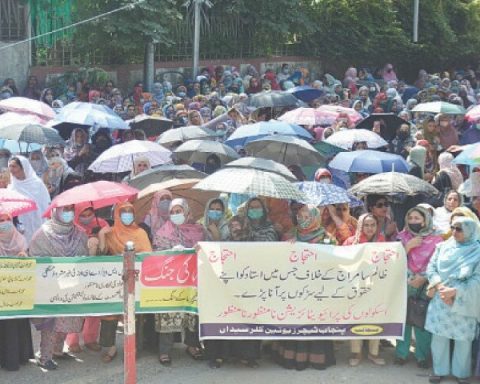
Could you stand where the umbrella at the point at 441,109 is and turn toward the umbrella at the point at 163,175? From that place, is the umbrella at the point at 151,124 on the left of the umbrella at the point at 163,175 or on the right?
right

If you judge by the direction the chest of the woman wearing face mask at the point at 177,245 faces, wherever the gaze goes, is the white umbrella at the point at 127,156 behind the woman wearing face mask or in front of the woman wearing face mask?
behind

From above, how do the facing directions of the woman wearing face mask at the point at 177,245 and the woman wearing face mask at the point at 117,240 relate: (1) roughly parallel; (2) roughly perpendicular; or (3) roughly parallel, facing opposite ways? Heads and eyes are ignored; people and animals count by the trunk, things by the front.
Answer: roughly parallel

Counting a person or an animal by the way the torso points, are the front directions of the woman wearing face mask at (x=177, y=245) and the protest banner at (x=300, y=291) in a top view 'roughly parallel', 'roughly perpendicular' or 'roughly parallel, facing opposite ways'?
roughly parallel

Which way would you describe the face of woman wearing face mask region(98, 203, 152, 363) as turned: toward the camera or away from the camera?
toward the camera

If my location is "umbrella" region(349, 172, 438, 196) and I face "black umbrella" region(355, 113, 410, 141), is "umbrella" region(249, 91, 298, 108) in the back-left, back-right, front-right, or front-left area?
front-left

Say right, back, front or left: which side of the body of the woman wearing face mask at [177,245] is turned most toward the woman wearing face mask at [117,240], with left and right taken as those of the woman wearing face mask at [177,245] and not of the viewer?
right

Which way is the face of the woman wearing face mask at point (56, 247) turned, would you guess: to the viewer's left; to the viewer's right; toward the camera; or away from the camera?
toward the camera

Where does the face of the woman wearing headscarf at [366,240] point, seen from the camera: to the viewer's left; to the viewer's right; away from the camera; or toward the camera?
toward the camera

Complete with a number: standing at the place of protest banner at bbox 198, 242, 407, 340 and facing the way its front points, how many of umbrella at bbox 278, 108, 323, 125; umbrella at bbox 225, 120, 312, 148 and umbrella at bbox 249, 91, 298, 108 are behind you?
3

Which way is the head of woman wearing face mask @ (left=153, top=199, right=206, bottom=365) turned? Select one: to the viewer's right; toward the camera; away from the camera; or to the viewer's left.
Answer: toward the camera

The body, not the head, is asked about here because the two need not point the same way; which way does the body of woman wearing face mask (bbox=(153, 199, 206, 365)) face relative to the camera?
toward the camera

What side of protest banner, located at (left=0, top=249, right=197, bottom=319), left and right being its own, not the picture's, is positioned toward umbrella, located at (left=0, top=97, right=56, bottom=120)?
back

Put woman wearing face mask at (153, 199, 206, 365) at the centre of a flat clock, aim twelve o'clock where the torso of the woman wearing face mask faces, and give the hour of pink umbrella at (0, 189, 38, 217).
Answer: The pink umbrella is roughly at 3 o'clock from the woman wearing face mask.

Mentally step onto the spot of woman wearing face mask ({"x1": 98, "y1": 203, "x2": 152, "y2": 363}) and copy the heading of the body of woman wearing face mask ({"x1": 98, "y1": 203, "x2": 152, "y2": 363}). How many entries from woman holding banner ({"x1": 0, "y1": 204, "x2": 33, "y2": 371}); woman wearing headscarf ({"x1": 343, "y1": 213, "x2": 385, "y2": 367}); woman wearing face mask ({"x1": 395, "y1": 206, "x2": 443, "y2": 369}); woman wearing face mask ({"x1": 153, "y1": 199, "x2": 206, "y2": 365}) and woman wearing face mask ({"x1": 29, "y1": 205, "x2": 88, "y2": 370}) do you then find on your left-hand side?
3

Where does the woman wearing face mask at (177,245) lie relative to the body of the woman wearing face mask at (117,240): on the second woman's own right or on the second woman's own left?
on the second woman's own left

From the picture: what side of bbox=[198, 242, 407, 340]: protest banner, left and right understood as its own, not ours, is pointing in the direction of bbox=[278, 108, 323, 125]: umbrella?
back

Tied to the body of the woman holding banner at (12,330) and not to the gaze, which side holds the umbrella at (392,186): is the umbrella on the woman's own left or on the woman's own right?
on the woman's own left

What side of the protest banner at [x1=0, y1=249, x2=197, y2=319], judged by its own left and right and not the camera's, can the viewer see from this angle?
front
